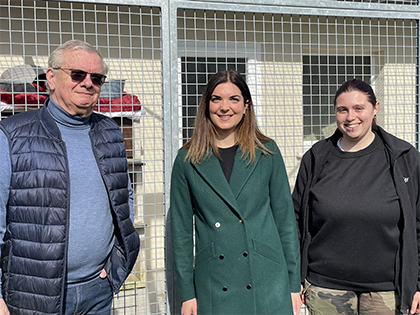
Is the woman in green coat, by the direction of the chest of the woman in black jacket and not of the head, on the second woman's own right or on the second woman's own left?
on the second woman's own right

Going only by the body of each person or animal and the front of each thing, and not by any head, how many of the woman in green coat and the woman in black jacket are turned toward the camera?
2

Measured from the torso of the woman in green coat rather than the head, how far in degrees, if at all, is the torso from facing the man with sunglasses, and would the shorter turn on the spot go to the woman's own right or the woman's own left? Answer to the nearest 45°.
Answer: approximately 90° to the woman's own right

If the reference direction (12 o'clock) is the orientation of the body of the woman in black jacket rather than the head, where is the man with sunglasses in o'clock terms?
The man with sunglasses is roughly at 2 o'clock from the woman in black jacket.

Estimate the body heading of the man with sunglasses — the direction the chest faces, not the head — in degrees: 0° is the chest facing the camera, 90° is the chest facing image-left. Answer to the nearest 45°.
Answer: approximately 315°

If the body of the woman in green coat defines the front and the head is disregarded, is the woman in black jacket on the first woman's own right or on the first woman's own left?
on the first woman's own left

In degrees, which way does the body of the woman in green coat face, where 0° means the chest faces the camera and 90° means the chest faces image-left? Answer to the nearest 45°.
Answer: approximately 0°
